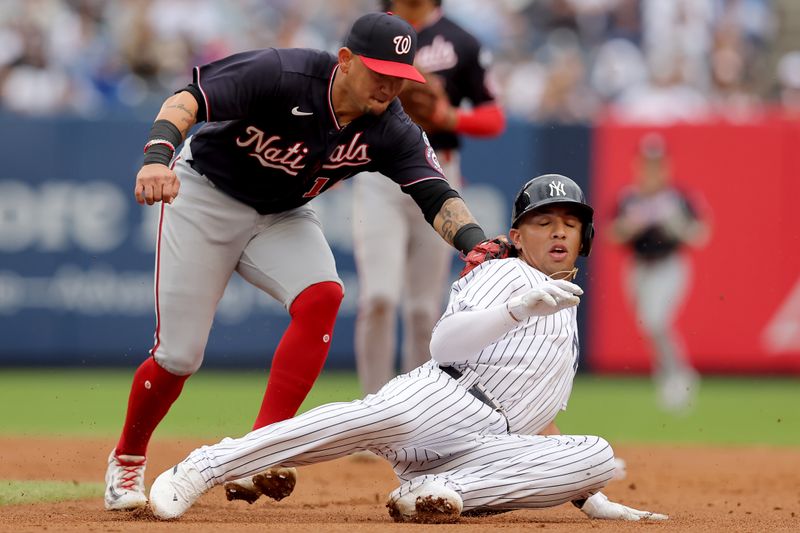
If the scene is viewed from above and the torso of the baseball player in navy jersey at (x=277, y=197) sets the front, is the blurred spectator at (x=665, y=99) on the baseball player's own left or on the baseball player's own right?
on the baseball player's own left

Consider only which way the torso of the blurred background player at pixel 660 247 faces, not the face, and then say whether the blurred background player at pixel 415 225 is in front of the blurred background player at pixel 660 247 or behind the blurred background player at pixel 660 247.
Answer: in front

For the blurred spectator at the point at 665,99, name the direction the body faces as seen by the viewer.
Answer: toward the camera

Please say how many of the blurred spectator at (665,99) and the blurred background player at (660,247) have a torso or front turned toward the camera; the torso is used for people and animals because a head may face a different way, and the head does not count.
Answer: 2

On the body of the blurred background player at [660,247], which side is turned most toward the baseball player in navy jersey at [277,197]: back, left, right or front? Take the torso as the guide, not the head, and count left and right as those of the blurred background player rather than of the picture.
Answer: front

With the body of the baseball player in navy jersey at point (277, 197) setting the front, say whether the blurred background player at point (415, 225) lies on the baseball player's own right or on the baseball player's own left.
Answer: on the baseball player's own left

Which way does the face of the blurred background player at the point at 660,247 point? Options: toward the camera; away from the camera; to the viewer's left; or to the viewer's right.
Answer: toward the camera

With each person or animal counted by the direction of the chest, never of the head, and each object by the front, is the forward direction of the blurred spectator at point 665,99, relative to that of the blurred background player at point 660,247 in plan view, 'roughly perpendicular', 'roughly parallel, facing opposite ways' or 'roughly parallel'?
roughly parallel

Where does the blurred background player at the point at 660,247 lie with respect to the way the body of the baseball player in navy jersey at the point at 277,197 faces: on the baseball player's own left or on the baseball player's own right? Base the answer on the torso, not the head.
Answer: on the baseball player's own left

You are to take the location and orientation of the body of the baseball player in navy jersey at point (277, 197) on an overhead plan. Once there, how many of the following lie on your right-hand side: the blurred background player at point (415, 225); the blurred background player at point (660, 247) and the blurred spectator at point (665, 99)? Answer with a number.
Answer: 0

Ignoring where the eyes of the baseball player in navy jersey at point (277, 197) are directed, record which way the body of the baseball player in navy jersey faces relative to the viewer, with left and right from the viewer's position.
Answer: facing the viewer and to the right of the viewer

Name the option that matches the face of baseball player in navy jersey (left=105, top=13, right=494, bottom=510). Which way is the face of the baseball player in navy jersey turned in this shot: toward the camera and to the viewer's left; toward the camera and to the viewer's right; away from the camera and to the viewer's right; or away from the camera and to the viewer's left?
toward the camera and to the viewer's right
